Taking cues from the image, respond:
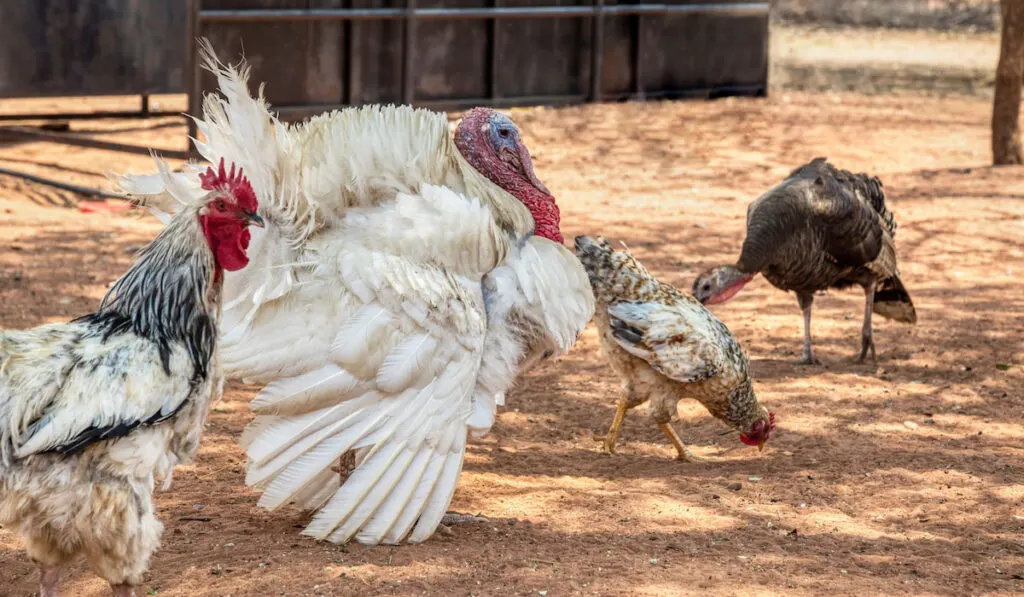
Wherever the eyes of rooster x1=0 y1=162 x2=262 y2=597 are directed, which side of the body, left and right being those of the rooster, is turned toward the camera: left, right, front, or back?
right

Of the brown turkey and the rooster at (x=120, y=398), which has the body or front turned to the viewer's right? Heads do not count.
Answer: the rooster

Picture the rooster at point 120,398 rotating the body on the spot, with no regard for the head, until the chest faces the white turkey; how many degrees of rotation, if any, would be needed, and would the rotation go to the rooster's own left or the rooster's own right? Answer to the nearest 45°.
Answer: approximately 45° to the rooster's own left

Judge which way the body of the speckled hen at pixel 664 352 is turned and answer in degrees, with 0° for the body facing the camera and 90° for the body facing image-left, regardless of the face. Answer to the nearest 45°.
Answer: approximately 270°

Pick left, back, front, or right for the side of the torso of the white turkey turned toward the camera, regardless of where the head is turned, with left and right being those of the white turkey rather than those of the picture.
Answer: right

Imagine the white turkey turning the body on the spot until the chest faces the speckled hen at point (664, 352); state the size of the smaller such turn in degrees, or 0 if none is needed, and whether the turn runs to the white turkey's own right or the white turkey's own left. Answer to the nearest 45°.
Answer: approximately 45° to the white turkey's own left
